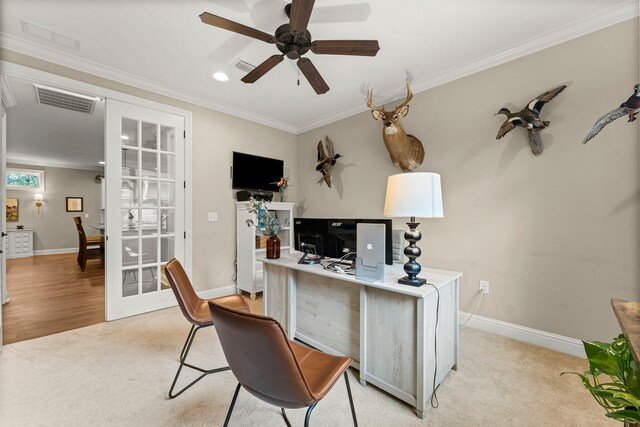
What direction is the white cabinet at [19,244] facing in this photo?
toward the camera

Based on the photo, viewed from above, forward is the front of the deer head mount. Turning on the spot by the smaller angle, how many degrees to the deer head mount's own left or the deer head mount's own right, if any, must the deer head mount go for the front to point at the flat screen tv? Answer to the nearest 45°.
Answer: approximately 45° to the deer head mount's own right

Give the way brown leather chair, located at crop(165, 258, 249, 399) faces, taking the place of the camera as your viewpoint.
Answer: facing to the right of the viewer

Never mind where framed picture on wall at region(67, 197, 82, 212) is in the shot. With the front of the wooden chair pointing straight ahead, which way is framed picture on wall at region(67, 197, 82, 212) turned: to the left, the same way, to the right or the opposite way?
to the right

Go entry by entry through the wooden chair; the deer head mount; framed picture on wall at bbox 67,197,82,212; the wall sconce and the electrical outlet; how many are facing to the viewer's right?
1

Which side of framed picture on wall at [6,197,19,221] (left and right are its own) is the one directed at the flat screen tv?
front

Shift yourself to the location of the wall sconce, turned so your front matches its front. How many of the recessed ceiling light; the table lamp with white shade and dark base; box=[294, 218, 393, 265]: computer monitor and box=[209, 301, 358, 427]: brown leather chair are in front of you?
4

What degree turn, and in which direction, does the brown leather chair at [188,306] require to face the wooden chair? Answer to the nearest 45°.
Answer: approximately 135° to its left

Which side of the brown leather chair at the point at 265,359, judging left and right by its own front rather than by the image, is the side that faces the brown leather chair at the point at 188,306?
left

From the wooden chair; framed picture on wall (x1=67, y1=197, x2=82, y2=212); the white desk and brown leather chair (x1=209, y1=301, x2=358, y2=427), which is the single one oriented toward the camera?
the framed picture on wall

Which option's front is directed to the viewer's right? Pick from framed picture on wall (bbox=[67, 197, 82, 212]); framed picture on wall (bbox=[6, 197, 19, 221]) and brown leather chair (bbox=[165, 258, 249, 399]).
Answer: the brown leather chair

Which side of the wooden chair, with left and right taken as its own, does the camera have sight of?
right

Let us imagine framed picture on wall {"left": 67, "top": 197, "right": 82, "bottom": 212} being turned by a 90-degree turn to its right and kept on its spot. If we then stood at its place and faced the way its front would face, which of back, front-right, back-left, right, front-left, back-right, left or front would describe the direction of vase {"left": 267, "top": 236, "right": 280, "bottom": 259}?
left

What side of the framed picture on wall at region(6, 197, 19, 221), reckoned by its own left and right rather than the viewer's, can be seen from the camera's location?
front

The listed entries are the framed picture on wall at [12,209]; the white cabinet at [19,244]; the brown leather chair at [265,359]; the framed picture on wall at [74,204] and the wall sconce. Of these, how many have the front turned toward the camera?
4

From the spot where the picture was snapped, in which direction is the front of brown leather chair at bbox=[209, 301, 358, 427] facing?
facing away from the viewer and to the right of the viewer

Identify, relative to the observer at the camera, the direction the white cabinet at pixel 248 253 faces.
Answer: facing the viewer and to the right of the viewer

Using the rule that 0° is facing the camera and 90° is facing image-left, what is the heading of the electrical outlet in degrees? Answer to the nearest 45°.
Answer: approximately 45°

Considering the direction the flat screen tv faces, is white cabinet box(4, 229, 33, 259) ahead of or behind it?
behind

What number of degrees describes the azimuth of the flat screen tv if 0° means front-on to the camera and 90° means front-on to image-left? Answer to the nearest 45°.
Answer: approximately 315°

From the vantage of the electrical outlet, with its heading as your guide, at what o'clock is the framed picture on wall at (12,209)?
The framed picture on wall is roughly at 1 o'clock from the electrical outlet.
